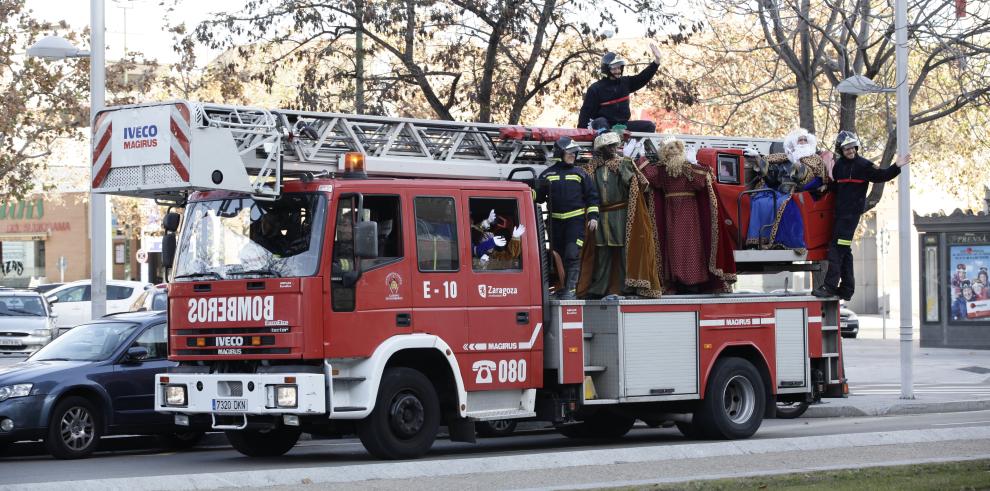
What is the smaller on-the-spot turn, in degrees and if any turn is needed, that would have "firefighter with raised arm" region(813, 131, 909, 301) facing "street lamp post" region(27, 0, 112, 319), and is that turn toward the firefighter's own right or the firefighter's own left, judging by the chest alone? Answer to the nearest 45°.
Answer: approximately 90° to the firefighter's own right

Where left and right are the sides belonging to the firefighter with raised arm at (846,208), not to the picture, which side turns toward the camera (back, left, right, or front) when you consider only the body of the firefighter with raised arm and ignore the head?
front

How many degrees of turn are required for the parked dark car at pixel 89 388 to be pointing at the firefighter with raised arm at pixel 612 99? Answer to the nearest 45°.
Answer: approximately 135° to its left

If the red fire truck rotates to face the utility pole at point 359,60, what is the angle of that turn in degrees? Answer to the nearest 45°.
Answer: approximately 135° to its right

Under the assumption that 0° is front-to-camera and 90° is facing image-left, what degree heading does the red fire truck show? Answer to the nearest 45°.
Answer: approximately 45°

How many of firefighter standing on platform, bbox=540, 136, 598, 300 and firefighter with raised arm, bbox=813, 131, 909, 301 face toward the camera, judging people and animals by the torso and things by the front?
2

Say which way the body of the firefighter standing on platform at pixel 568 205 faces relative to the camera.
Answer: toward the camera
